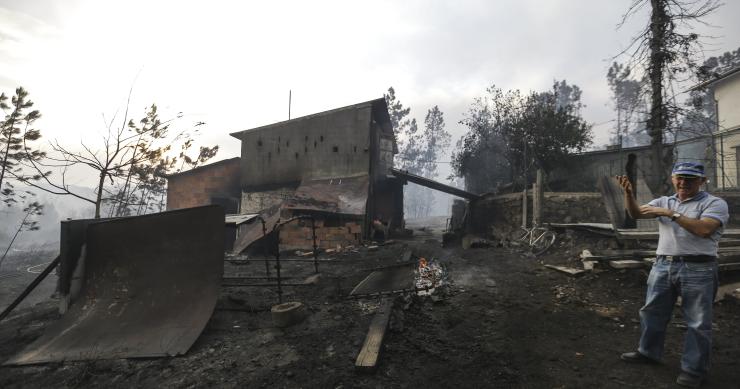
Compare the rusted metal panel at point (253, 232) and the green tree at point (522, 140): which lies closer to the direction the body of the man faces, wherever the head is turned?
the rusted metal panel

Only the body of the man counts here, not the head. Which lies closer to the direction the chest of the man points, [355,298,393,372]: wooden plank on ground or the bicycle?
the wooden plank on ground

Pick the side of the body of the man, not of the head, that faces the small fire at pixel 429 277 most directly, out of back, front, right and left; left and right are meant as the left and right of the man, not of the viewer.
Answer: right

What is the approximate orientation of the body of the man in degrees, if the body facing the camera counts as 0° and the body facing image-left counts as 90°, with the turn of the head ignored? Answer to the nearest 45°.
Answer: approximately 45°

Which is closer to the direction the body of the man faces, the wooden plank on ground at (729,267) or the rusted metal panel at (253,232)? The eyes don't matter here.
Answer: the rusted metal panel

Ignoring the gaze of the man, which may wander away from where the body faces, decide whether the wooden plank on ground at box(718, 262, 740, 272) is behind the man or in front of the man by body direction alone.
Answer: behind
